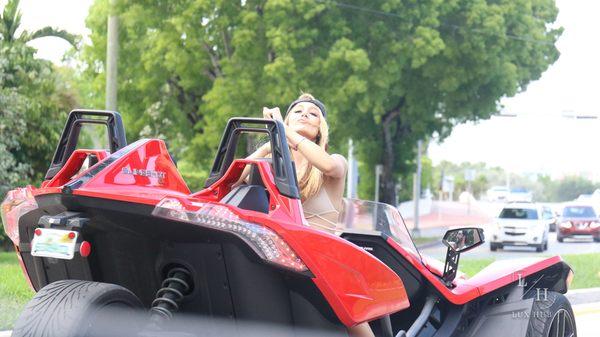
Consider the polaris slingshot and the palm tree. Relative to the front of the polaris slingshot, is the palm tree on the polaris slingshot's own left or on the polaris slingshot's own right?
on the polaris slingshot's own left

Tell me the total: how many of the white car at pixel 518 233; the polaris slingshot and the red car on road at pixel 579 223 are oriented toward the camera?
2

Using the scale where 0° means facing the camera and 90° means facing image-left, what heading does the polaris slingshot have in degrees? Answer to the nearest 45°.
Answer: approximately 225°

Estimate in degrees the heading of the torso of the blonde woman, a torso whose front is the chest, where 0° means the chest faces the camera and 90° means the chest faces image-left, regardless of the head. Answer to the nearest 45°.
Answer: approximately 45°

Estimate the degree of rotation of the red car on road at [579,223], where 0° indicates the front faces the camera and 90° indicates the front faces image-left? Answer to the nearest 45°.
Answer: approximately 0°

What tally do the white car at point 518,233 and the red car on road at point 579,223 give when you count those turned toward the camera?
2

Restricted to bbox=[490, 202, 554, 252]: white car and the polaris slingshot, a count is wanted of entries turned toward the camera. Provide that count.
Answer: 1

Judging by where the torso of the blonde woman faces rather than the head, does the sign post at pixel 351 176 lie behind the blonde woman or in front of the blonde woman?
behind
